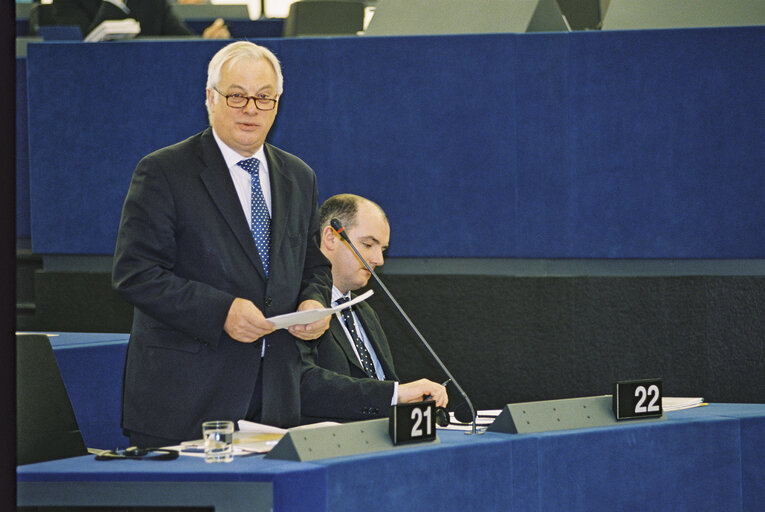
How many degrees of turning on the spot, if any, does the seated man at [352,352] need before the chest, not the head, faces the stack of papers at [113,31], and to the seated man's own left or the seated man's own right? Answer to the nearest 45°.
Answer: approximately 180°

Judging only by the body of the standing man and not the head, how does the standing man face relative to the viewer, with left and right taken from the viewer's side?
facing the viewer and to the right of the viewer

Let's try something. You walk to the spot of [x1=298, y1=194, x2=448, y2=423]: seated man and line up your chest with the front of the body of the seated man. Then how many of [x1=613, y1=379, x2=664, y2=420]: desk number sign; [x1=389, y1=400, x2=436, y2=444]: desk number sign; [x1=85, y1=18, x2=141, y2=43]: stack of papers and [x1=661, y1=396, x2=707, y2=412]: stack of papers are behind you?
1

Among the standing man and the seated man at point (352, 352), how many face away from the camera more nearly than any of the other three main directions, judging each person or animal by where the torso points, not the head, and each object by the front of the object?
0

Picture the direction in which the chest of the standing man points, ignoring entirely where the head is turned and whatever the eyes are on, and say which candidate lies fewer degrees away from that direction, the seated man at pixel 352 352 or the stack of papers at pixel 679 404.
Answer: the stack of papers

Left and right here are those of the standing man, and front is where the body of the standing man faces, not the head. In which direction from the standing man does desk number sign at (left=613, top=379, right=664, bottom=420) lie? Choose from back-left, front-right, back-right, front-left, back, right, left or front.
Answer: front-left

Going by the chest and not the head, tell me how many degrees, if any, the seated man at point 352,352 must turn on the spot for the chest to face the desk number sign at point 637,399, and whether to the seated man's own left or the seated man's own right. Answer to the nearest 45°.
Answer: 0° — they already face it

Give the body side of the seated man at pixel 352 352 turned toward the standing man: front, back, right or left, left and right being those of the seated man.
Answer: right

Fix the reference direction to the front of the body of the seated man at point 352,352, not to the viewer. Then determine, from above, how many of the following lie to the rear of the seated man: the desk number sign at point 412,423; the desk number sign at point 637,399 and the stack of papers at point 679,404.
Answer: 0

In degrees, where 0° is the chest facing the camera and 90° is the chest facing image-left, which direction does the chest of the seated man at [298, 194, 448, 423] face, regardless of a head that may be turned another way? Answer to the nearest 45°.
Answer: approximately 315°

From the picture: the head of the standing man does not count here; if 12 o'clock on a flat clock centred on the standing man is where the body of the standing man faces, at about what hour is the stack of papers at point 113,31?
The stack of papers is roughly at 7 o'clock from the standing man.

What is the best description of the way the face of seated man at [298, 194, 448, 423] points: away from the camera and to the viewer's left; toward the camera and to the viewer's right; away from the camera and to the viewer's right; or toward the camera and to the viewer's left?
toward the camera and to the viewer's right

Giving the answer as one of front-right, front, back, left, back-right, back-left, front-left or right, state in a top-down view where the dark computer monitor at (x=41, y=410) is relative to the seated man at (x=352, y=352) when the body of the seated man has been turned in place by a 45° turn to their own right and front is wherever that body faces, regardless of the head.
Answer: front-right

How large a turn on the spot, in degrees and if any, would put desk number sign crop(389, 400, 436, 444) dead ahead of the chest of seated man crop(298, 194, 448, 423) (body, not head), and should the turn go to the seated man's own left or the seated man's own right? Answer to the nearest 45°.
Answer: approximately 45° to the seated man's own right
